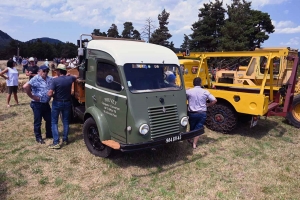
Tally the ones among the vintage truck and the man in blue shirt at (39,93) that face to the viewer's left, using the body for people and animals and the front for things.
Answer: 0

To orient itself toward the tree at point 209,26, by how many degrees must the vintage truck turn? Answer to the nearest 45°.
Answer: approximately 135° to its left

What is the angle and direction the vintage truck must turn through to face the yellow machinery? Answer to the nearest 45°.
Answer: approximately 90° to its left

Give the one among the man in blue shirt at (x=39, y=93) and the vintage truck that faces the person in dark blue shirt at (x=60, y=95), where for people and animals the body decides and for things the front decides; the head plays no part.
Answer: the man in blue shirt

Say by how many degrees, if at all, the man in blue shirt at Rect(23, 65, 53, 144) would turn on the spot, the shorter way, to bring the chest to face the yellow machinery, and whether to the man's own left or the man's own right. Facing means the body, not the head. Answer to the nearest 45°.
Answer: approximately 45° to the man's own left

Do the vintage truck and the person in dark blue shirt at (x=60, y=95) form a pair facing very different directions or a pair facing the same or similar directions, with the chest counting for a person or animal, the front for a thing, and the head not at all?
very different directions

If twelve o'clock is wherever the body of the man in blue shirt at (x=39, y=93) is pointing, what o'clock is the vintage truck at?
The vintage truck is roughly at 12 o'clock from the man in blue shirt.
